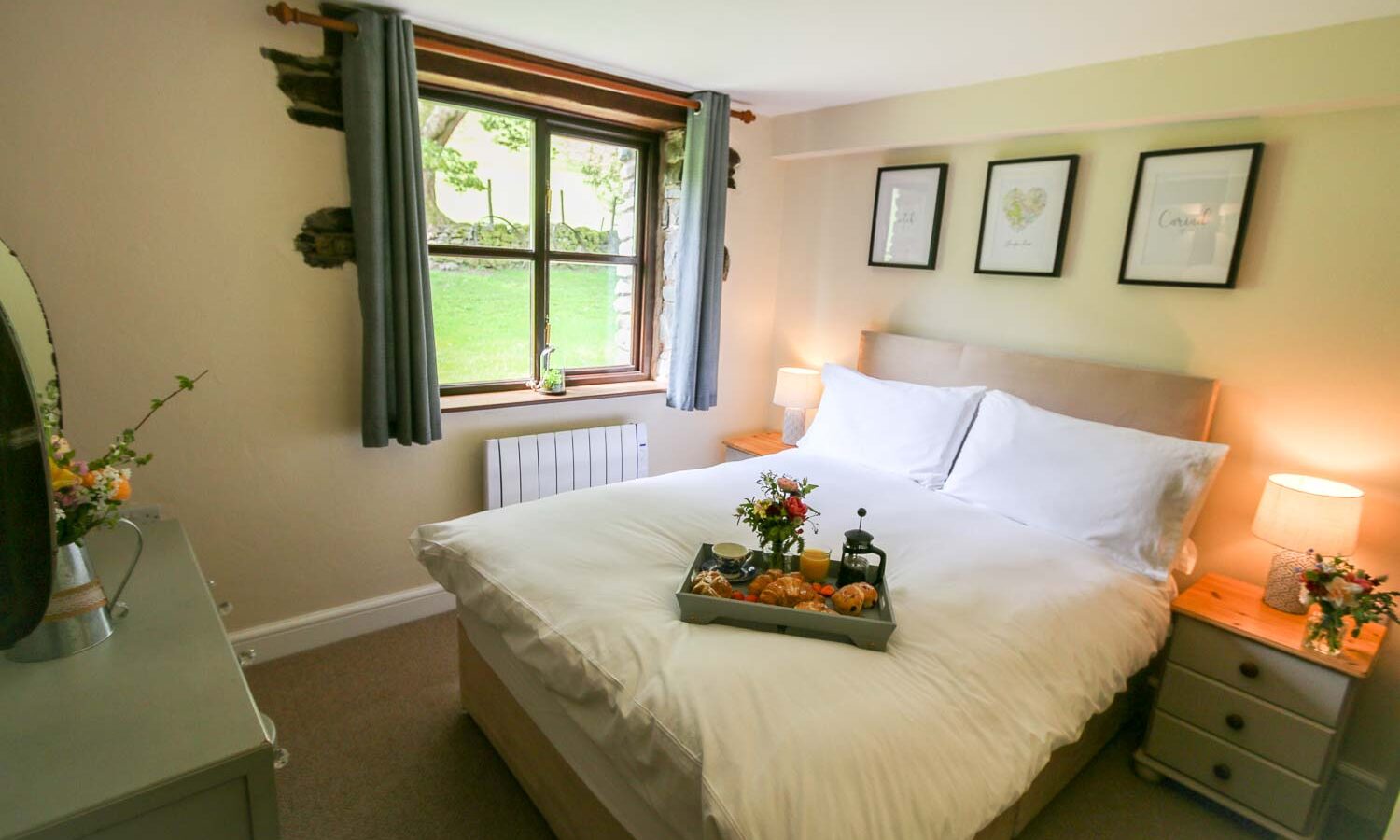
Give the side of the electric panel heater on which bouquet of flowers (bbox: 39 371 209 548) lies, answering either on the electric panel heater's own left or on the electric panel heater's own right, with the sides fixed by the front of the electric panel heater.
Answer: on the electric panel heater's own right

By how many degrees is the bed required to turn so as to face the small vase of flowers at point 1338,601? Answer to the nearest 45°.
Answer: approximately 135° to its left

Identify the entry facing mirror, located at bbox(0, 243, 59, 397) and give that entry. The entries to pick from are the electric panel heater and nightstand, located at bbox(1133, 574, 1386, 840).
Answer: the nightstand

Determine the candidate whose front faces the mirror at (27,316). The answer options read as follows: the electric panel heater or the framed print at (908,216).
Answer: the framed print

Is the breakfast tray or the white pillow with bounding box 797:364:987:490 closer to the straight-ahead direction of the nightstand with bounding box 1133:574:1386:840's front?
the breakfast tray

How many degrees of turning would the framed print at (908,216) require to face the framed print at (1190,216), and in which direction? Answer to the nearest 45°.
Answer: approximately 90° to its left

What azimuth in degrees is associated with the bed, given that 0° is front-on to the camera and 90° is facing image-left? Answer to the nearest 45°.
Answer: approximately 45°

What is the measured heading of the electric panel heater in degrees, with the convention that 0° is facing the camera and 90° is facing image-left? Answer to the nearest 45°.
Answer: approximately 315°

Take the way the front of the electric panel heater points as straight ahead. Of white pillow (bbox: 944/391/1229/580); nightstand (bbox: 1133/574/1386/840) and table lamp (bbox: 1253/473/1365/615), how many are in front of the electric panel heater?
3

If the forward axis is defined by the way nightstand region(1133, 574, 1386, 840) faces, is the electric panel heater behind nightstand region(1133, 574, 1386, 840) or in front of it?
in front

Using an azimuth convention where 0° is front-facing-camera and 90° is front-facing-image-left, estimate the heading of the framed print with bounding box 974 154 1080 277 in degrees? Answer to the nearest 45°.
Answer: approximately 45°

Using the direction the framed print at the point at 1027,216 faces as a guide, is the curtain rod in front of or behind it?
in front
